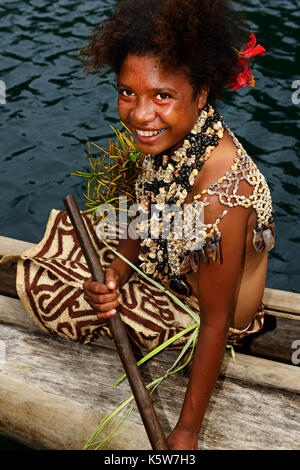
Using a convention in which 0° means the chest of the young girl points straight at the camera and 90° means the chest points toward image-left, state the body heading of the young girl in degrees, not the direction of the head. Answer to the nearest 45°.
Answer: approximately 45°
